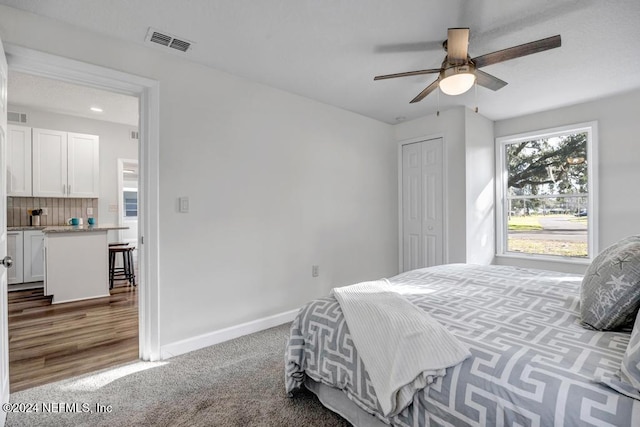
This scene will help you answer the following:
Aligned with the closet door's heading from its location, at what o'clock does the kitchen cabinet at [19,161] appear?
The kitchen cabinet is roughly at 1 o'clock from the closet door.

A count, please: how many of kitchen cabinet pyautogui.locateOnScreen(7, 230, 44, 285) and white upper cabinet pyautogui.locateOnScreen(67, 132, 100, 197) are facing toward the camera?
2

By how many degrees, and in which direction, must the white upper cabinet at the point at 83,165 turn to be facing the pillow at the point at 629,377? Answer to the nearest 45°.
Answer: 0° — it already faces it

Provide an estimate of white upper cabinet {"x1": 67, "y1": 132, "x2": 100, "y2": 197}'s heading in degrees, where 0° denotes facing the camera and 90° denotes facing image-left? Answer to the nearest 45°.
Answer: approximately 0°

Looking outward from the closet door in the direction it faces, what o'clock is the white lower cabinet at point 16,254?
The white lower cabinet is roughly at 1 o'clock from the closet door.

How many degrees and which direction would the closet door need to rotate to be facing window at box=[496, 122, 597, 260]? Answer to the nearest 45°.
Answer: approximately 135° to its left

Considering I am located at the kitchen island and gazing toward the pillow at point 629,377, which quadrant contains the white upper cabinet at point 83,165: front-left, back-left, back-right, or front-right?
back-left

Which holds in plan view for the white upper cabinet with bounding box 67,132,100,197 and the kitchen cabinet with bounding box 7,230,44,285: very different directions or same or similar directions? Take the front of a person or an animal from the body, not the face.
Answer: same or similar directions

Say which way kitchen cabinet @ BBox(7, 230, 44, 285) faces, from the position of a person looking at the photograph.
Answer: facing the viewer

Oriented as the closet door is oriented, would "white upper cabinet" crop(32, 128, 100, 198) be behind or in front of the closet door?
in front

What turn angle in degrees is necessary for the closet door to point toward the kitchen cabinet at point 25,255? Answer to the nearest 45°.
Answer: approximately 45° to its right

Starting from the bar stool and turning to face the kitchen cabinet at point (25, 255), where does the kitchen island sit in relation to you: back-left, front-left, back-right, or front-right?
front-left
